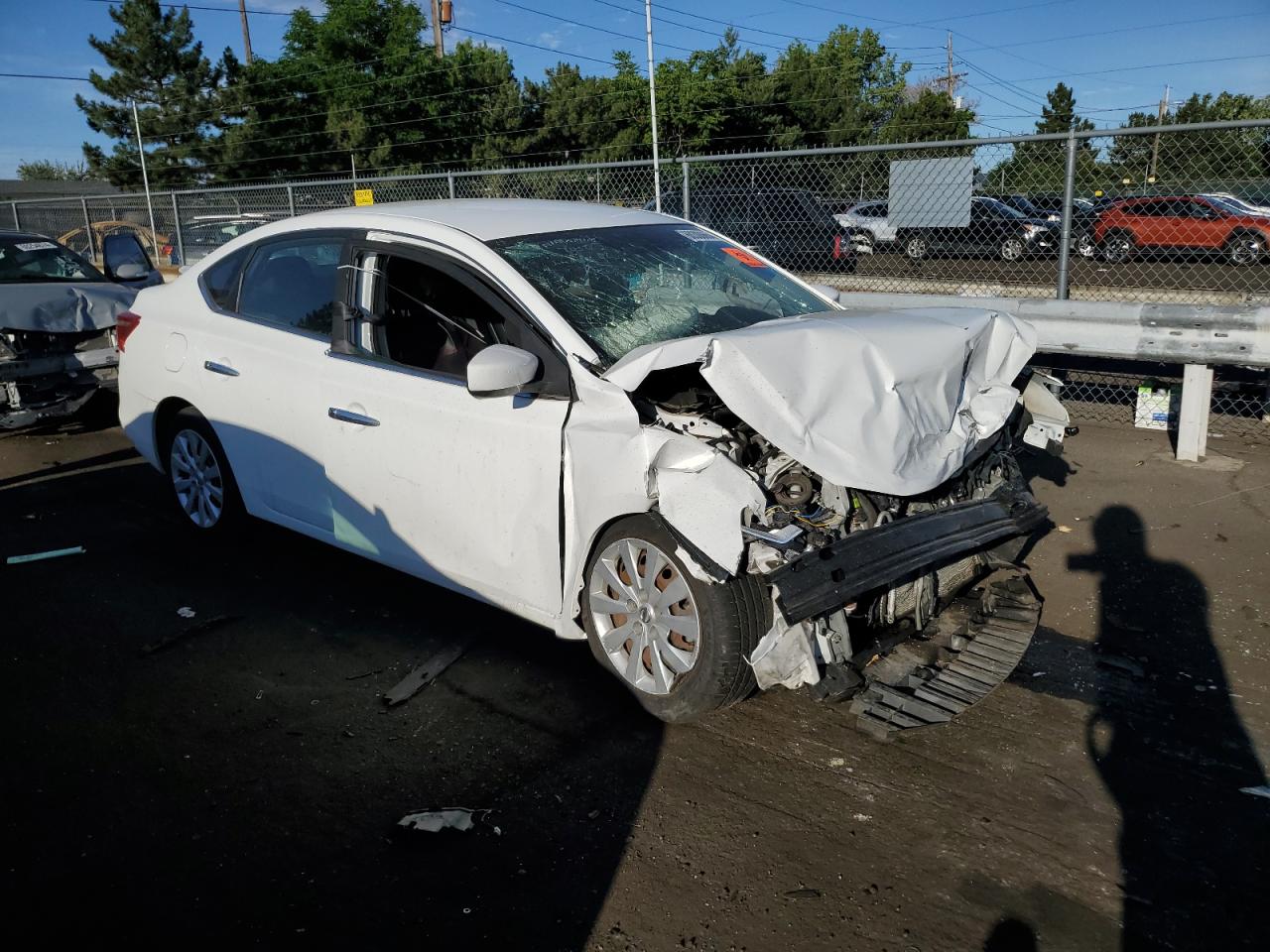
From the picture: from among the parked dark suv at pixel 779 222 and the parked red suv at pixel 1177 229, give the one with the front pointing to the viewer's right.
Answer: the parked red suv

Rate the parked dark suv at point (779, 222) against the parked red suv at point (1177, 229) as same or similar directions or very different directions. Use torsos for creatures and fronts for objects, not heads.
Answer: very different directions

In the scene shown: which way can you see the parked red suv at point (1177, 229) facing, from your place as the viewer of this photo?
facing to the right of the viewer

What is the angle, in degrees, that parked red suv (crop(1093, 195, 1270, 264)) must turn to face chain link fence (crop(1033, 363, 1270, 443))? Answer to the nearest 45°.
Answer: approximately 90° to its right

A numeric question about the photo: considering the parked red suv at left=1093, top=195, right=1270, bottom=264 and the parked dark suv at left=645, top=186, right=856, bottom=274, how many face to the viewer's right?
1

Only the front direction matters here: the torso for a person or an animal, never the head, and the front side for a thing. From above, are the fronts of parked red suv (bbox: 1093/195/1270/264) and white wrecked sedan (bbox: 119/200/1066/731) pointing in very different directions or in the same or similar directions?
same or similar directions

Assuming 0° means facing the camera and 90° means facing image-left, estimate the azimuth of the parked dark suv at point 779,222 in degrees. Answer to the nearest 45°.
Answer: approximately 90°

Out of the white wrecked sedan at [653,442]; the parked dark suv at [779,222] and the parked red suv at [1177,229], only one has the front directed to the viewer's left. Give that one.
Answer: the parked dark suv

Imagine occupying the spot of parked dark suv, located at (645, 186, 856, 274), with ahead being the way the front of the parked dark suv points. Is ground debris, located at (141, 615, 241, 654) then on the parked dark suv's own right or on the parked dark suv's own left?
on the parked dark suv's own left

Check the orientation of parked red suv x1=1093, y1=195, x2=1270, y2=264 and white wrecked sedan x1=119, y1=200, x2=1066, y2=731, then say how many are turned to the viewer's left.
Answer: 0
